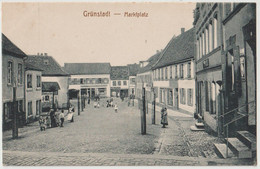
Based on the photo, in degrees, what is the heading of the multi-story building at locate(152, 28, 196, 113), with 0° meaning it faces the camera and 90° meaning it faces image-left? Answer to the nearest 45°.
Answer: approximately 45°
